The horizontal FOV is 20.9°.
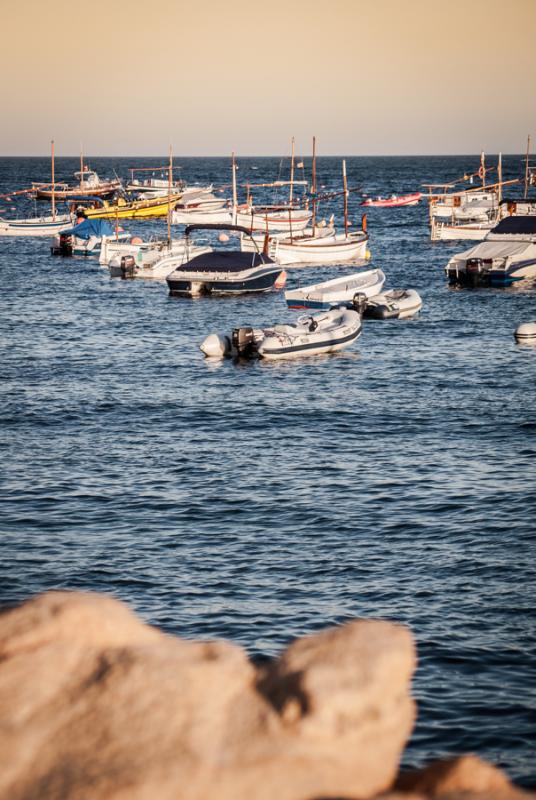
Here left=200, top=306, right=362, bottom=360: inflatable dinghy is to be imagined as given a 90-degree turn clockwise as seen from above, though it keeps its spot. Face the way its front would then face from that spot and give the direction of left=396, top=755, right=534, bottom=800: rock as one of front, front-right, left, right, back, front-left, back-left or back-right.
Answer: front-right

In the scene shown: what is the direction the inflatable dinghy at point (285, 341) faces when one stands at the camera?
facing away from the viewer and to the right of the viewer

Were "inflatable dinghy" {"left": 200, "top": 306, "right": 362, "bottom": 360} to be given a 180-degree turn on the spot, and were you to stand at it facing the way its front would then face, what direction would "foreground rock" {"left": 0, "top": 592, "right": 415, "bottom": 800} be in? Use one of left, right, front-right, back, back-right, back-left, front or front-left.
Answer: front-left

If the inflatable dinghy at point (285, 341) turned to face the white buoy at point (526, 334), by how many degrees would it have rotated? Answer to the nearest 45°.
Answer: approximately 45° to its right
